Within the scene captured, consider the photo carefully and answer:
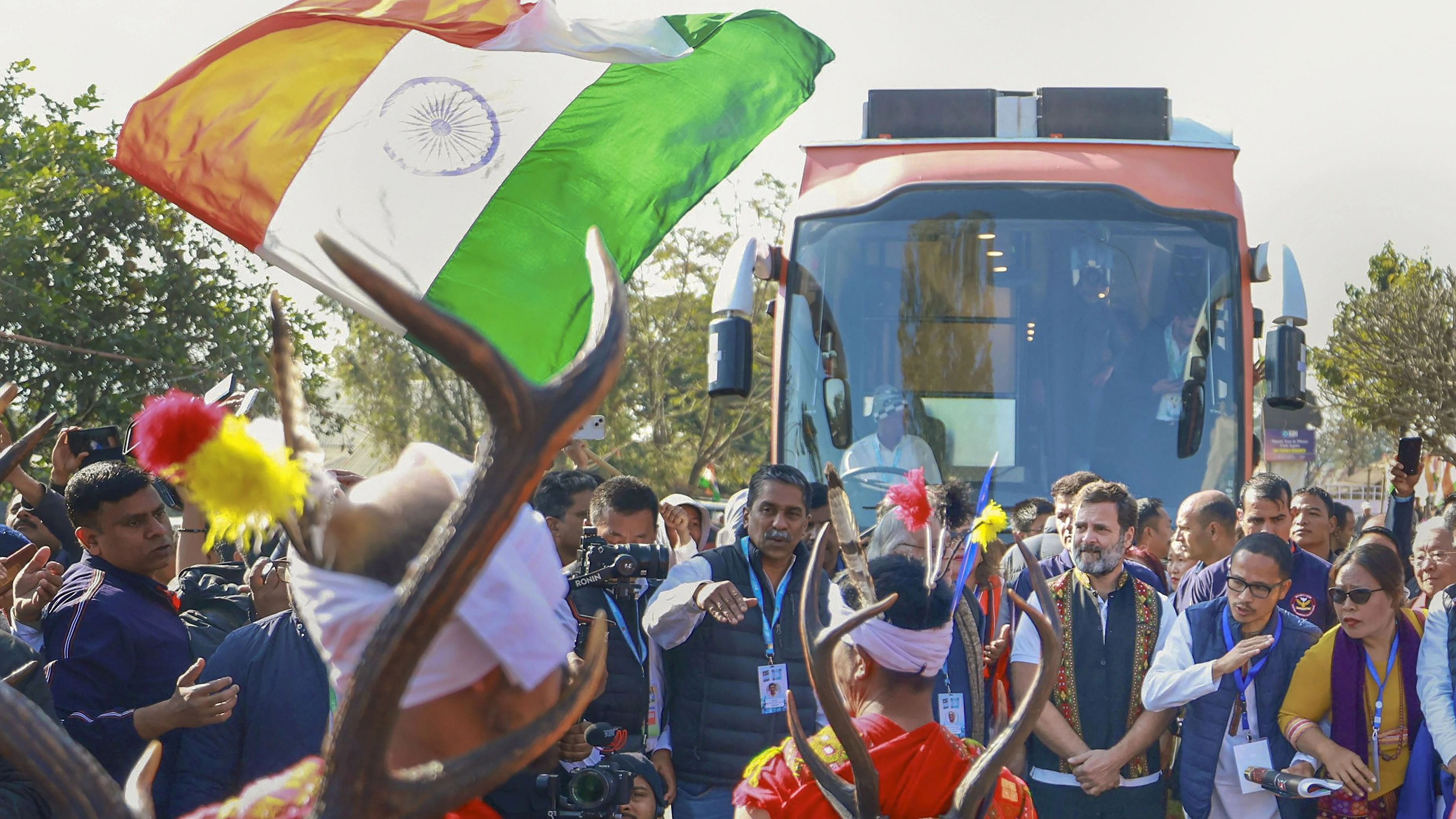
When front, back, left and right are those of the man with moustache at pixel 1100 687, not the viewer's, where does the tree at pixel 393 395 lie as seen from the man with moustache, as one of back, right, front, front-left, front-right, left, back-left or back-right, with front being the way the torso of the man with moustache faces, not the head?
back-right

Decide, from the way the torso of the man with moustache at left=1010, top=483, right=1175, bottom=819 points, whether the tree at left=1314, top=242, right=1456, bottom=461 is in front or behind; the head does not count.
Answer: behind

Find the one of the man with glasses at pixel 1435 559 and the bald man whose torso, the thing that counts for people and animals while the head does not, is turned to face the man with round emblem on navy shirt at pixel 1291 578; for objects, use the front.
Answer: the man with glasses

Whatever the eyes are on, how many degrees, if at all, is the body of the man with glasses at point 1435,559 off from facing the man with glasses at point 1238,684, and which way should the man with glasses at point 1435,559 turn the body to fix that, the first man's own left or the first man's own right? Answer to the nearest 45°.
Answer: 0° — they already face them

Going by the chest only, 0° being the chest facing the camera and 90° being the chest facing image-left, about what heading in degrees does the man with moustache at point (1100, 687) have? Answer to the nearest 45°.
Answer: approximately 0°

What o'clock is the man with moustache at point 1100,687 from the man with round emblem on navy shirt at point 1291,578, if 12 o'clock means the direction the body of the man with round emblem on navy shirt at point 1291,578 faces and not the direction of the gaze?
the man with moustache at point 1100,687 is roughly at 1 o'clock from the man with round emblem on navy shirt at point 1291,578.

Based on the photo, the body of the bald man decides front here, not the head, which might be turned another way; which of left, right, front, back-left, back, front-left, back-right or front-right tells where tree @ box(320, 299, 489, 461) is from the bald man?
front-right
